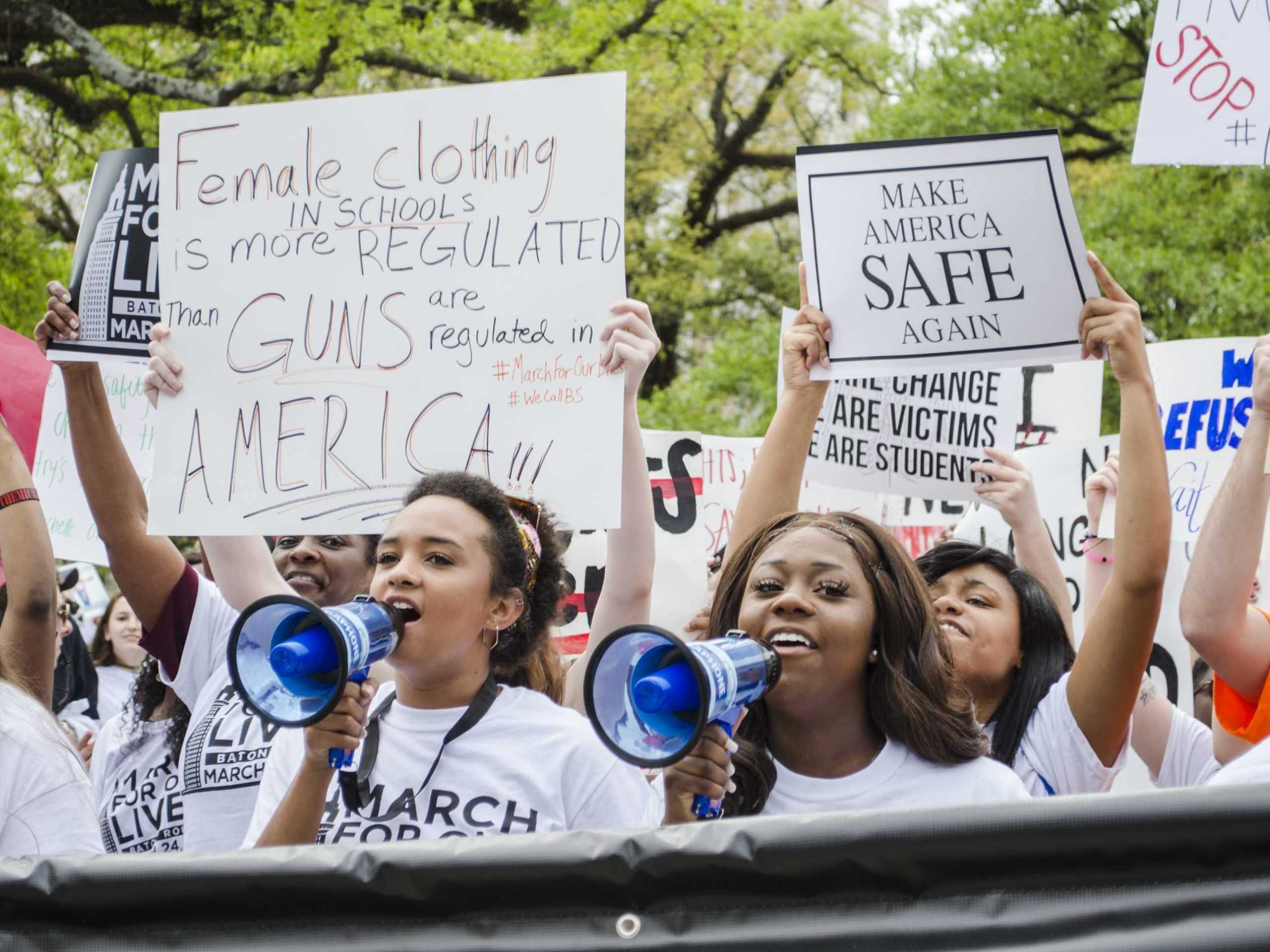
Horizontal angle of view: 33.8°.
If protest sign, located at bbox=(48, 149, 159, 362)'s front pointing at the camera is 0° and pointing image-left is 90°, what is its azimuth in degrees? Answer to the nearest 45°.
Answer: approximately 0°

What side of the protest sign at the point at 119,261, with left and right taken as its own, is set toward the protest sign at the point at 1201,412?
left

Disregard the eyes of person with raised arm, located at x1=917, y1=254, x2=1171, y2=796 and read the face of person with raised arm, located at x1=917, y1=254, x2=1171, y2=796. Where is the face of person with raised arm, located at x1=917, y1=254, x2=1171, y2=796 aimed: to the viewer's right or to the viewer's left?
to the viewer's left

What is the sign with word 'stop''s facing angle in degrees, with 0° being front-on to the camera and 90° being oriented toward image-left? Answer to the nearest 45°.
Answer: approximately 0°

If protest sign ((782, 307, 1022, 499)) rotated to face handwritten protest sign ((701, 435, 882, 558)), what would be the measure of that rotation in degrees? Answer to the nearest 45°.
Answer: approximately 135° to its right

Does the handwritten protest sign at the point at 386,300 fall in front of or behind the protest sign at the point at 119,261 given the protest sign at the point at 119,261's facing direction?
in front
